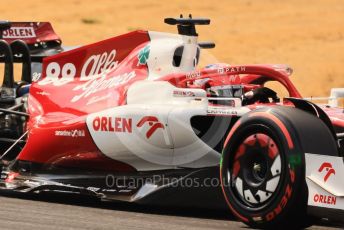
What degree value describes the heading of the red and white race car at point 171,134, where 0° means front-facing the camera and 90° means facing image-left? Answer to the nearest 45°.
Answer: approximately 315°
